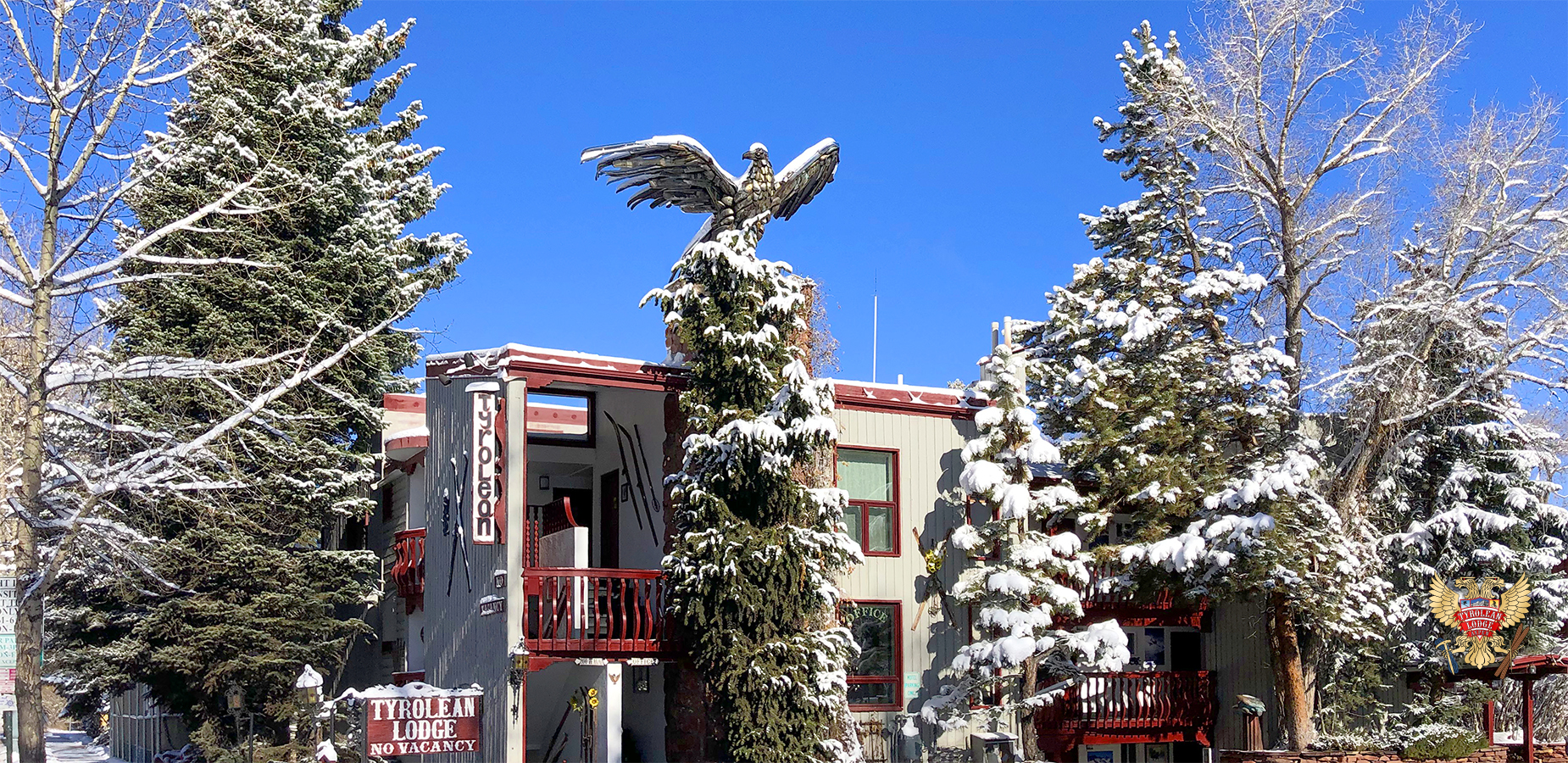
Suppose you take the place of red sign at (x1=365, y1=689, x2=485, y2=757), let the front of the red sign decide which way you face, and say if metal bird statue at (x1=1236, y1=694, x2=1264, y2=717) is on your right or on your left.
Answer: on your left

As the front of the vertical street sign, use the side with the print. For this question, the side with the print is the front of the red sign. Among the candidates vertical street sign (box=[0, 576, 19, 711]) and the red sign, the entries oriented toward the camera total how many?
2

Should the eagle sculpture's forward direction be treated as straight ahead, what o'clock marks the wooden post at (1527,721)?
The wooden post is roughly at 10 o'clock from the eagle sculpture.

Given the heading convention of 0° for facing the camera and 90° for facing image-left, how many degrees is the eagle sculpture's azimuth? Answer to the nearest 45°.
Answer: approximately 315°

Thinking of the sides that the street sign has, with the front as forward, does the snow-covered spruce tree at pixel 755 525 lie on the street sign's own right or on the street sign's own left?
on the street sign's own left
